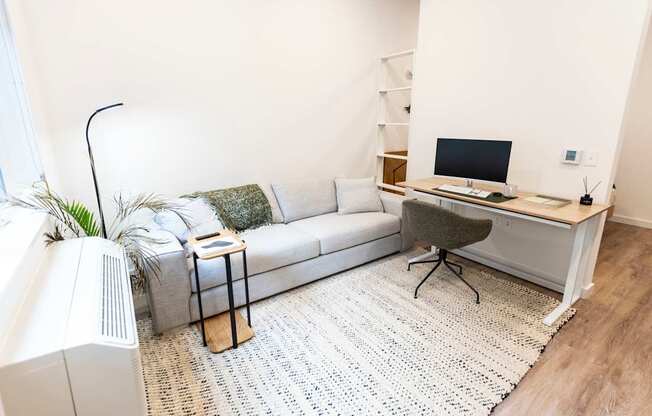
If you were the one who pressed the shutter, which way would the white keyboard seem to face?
facing the viewer and to the left of the viewer

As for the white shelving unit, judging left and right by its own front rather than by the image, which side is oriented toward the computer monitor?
left

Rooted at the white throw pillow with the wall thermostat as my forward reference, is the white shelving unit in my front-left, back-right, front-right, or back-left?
front-left

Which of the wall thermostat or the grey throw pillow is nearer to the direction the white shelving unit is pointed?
the grey throw pillow

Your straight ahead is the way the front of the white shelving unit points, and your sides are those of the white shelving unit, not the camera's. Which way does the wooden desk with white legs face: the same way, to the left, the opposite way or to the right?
the same way

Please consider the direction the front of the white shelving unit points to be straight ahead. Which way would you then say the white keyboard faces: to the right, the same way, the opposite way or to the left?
the same way

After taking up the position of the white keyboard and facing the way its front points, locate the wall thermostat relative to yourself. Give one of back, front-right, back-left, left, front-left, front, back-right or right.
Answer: back-left

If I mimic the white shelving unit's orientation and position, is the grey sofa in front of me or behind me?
in front

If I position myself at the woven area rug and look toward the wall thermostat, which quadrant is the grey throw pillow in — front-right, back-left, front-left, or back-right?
front-left

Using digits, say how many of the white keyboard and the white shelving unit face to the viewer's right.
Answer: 0

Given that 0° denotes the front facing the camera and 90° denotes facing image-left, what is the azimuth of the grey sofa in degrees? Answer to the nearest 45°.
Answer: approximately 315°

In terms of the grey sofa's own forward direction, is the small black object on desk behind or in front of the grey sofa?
in front

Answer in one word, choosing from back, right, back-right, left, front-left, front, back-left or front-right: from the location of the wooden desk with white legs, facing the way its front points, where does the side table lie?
front
